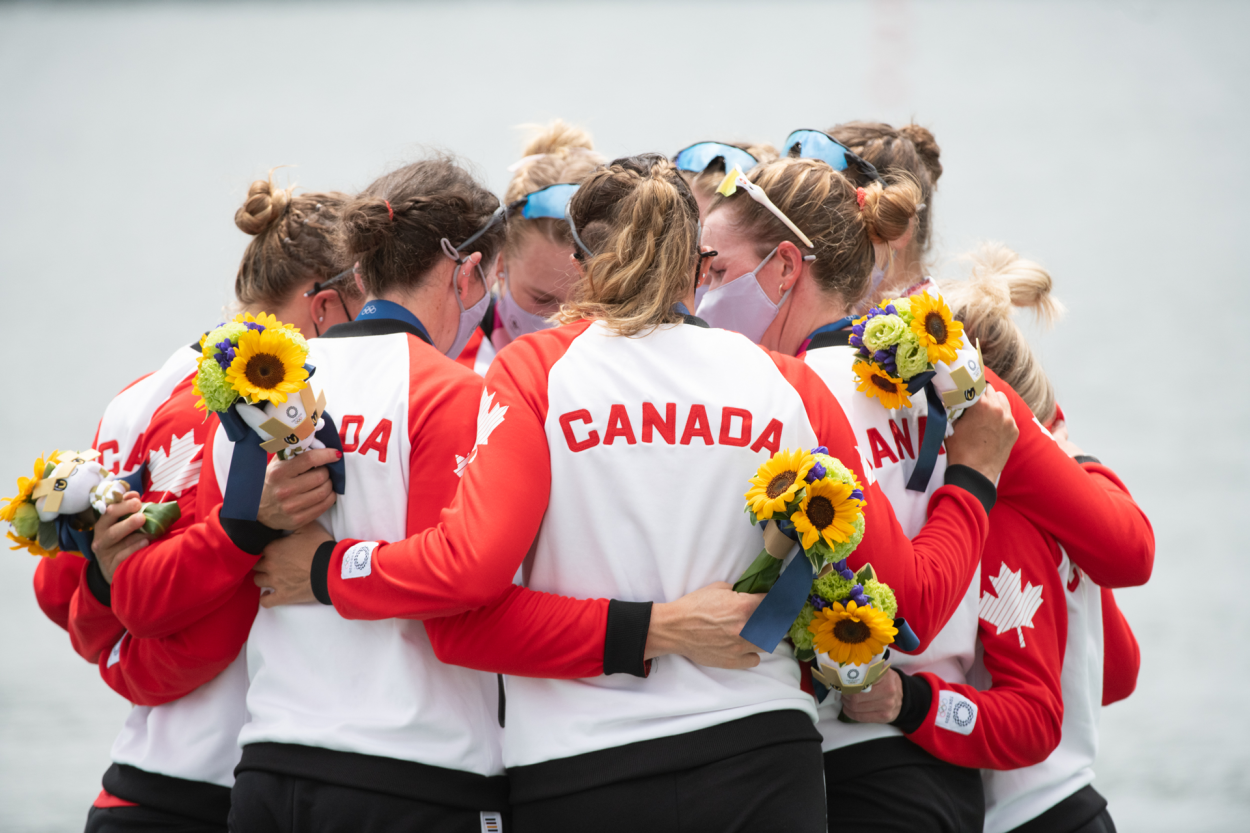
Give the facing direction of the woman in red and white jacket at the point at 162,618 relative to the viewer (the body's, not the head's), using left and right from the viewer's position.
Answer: facing away from the viewer and to the right of the viewer

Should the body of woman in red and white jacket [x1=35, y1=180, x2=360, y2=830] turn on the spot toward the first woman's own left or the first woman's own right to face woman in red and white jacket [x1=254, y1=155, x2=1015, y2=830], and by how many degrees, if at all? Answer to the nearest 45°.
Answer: approximately 90° to the first woman's own right

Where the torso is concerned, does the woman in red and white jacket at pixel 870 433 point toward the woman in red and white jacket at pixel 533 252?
yes

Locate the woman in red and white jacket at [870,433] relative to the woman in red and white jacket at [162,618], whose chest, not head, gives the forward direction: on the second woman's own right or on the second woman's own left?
on the second woman's own right

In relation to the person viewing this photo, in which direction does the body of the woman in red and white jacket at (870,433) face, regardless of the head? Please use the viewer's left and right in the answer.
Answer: facing away from the viewer and to the left of the viewer

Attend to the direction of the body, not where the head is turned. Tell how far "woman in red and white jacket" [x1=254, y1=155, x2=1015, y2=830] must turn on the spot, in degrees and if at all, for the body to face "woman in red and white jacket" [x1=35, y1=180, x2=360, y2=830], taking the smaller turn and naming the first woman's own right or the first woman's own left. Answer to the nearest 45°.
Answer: approximately 90° to the first woman's own left

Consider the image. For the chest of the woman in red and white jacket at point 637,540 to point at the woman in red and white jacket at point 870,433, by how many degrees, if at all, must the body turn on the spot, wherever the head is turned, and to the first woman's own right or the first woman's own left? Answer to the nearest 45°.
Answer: approximately 45° to the first woman's own right

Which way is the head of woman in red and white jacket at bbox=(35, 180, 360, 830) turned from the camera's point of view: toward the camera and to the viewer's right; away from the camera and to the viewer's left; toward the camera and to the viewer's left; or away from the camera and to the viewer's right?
away from the camera and to the viewer's right

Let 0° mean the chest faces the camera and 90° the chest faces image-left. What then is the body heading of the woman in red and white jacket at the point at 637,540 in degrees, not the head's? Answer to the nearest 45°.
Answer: approximately 180°
